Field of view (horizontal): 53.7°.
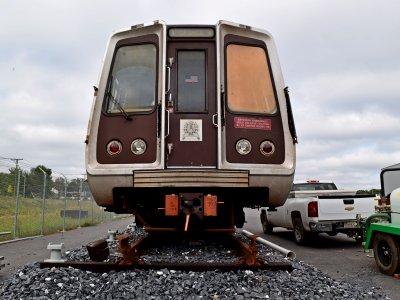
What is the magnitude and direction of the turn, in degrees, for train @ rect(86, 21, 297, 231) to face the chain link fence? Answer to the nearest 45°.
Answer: approximately 135° to its right

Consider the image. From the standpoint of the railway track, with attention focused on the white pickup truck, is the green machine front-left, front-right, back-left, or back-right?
front-right

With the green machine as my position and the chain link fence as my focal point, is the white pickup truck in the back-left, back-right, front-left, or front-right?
front-right

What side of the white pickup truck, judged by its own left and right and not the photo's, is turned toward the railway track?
left

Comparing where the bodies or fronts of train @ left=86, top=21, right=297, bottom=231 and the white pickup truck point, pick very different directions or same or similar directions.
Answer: very different directions

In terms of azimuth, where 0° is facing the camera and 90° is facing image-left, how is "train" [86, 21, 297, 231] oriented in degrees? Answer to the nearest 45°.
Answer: approximately 0°

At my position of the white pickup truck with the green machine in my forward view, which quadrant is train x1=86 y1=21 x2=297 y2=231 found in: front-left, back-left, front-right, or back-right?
front-right

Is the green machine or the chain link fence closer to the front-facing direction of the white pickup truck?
the chain link fence

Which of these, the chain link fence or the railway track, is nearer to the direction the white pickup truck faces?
the chain link fence

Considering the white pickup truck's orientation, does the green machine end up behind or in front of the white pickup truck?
behind

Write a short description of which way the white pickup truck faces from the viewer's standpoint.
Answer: facing away from the viewer and to the left of the viewer

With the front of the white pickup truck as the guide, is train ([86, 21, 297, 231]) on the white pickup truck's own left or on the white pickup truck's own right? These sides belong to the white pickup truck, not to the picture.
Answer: on the white pickup truck's own left

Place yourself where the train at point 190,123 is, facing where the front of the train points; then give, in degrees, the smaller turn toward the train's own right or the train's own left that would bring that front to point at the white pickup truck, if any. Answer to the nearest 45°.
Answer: approximately 135° to the train's own left
